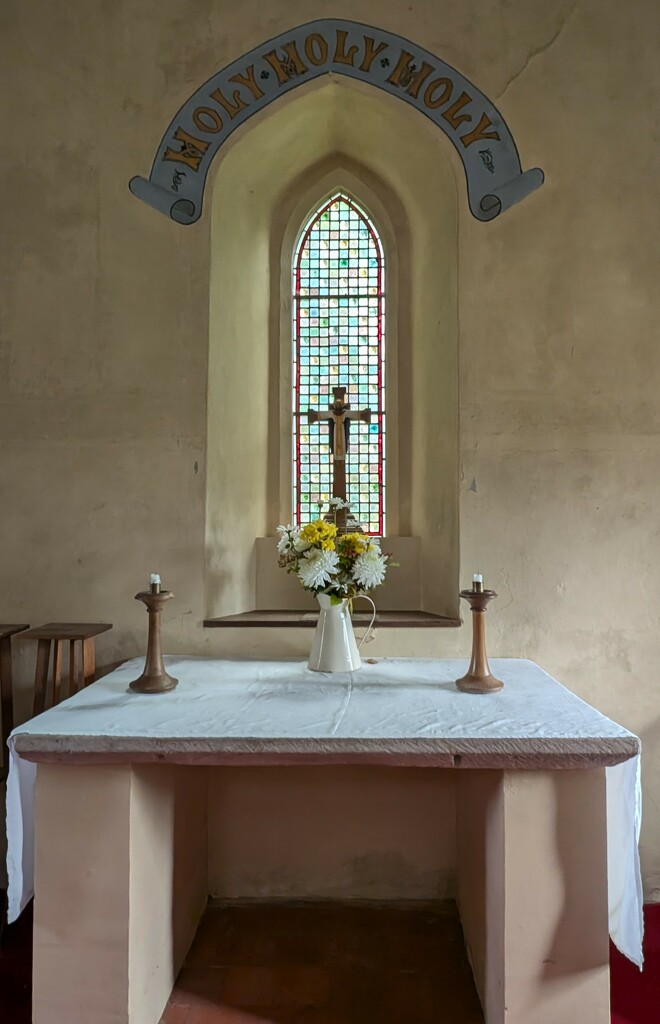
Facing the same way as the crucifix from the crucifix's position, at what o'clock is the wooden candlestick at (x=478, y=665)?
The wooden candlestick is roughly at 11 o'clock from the crucifix.

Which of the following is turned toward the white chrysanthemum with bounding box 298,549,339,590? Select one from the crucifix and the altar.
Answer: the crucifix

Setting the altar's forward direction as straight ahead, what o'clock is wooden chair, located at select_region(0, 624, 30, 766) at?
The wooden chair is roughly at 4 o'clock from the altar.

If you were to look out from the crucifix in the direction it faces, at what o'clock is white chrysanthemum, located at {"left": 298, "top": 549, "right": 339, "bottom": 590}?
The white chrysanthemum is roughly at 12 o'clock from the crucifix.

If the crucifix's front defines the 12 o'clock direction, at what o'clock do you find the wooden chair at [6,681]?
The wooden chair is roughly at 2 o'clock from the crucifix.

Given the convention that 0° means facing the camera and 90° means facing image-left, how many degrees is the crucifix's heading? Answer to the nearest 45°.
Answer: approximately 0°

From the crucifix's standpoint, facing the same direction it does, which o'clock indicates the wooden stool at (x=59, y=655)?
The wooden stool is roughly at 2 o'clock from the crucifix.

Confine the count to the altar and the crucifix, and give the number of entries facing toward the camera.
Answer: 2

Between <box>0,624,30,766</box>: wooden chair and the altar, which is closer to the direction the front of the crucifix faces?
the altar
